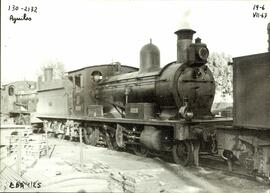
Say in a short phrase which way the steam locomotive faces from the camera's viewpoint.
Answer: facing the viewer and to the right of the viewer

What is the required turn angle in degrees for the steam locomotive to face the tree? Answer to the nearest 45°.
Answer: approximately 135° to its left
